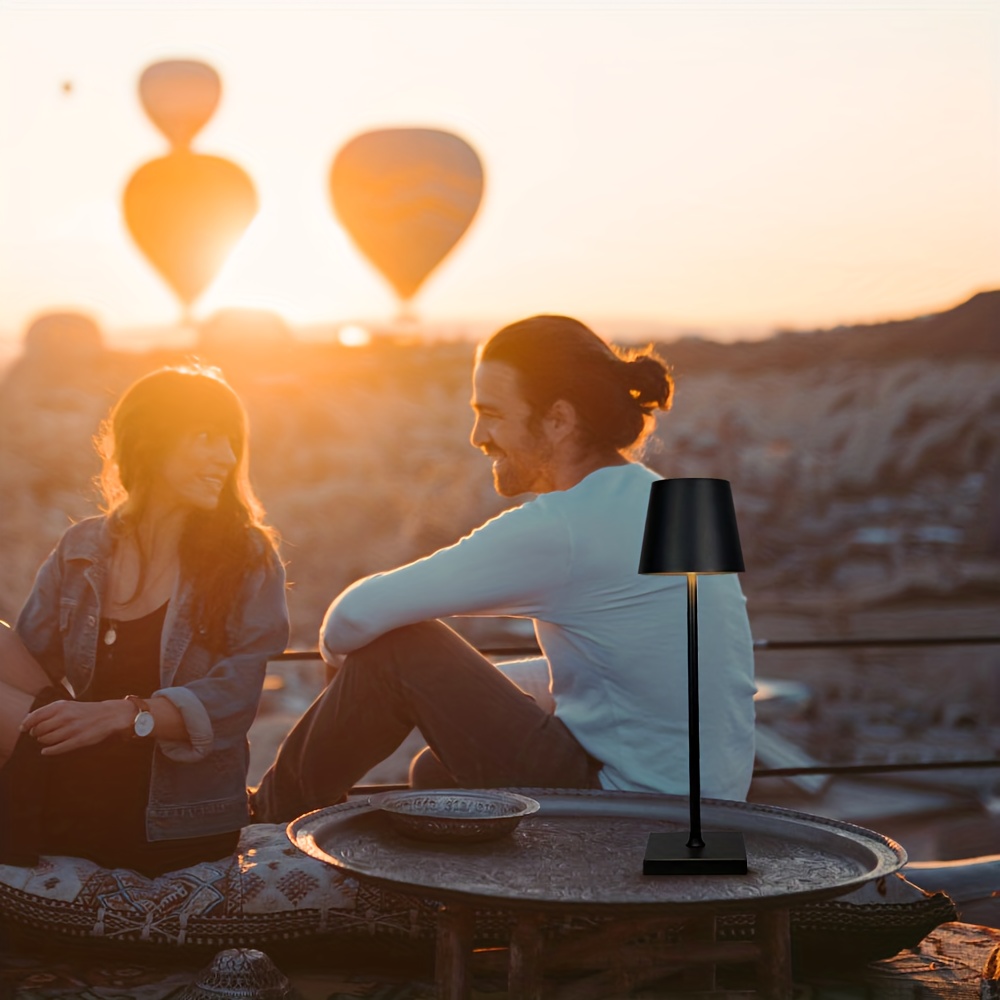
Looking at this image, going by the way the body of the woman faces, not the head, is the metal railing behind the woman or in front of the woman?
behind

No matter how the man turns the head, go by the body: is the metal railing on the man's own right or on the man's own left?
on the man's own right

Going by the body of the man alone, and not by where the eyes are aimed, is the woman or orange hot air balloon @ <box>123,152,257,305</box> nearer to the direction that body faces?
the woman

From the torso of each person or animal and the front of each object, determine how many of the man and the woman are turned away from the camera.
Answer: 0

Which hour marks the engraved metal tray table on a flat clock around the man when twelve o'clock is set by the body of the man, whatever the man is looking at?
The engraved metal tray table is roughly at 9 o'clock from the man.

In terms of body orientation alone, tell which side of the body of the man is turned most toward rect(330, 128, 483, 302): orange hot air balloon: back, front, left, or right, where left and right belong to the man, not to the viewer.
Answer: right

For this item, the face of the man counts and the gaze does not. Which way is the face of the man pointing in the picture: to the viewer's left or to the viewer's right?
to the viewer's left

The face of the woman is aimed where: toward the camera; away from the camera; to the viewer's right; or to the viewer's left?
to the viewer's right

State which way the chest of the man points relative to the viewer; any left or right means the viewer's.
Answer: facing to the left of the viewer
